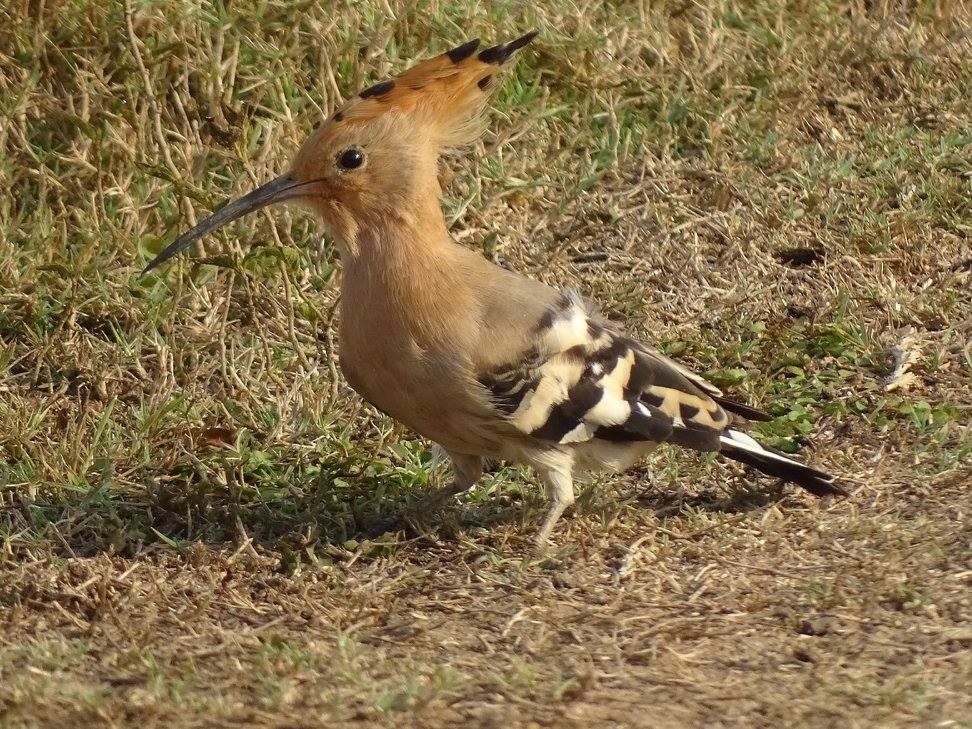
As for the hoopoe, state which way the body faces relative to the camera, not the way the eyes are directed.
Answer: to the viewer's left
